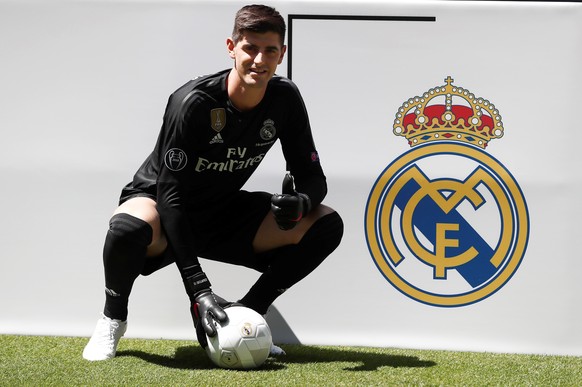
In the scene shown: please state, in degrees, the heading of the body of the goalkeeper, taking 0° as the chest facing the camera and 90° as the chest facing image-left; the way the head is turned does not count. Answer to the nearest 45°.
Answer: approximately 0°
